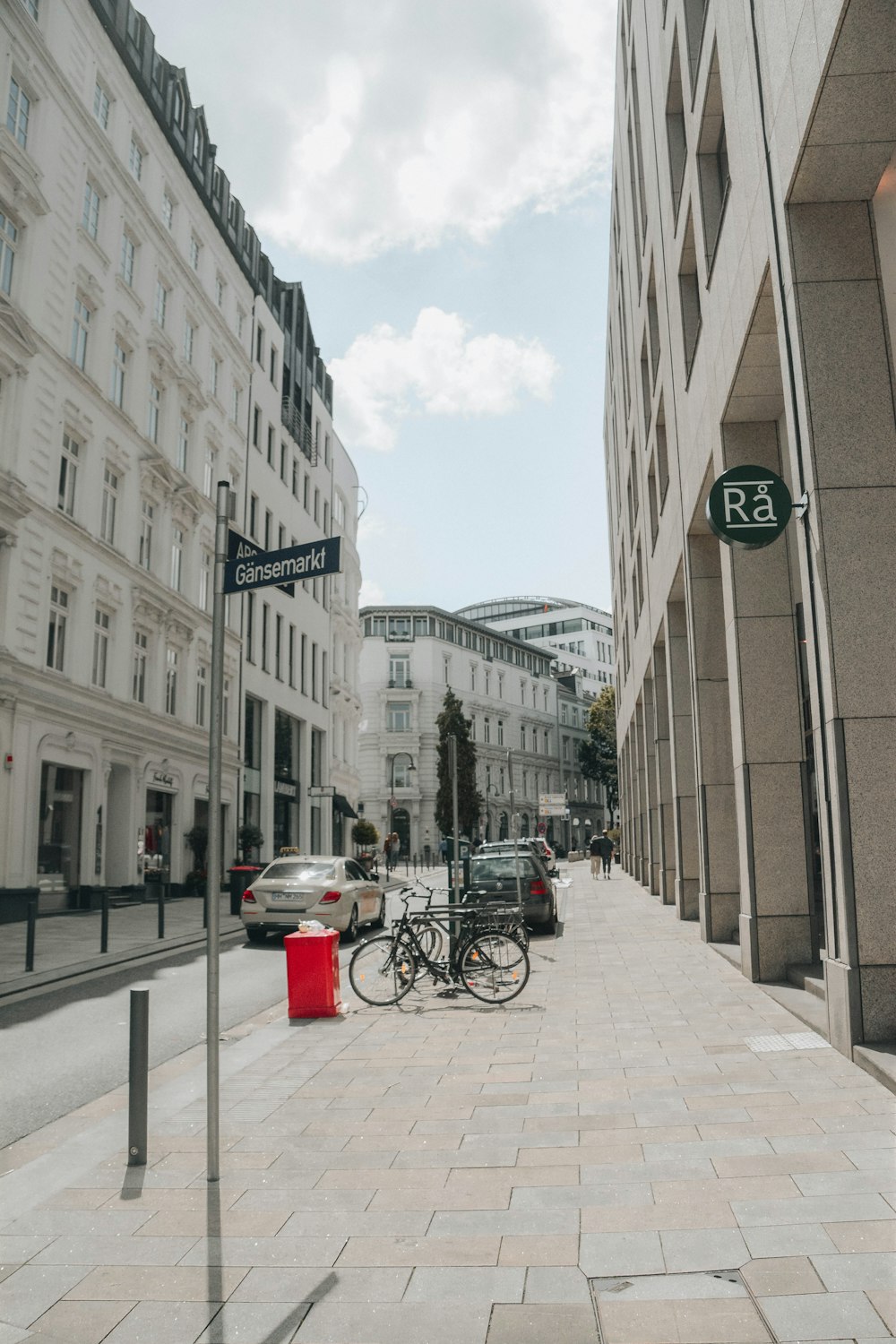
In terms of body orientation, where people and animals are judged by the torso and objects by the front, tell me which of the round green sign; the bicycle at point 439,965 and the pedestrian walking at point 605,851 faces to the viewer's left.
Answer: the bicycle

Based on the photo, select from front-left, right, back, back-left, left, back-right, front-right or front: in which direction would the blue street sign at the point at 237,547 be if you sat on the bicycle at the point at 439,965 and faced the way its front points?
left

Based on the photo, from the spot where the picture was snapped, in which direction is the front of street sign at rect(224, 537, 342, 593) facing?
facing the viewer and to the left of the viewer

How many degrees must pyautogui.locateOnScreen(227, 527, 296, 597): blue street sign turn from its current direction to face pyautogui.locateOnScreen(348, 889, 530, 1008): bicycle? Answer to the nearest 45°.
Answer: approximately 135° to its left

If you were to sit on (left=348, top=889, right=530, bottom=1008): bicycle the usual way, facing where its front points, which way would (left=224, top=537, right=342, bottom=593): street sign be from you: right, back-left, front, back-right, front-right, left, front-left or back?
left

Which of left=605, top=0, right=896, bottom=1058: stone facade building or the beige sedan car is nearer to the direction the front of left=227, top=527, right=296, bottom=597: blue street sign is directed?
the stone facade building

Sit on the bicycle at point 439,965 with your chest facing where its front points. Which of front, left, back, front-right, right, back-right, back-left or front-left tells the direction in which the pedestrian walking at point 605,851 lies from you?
right

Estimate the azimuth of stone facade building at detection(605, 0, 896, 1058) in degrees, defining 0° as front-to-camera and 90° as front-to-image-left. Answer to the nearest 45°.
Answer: approximately 90°

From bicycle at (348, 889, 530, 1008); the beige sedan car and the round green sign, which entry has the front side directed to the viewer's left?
the bicycle

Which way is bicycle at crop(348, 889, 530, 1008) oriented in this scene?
to the viewer's left

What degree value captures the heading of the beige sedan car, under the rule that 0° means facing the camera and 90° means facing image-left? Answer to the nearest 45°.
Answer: approximately 225°

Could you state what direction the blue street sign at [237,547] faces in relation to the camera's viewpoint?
facing the viewer and to the right of the viewer
